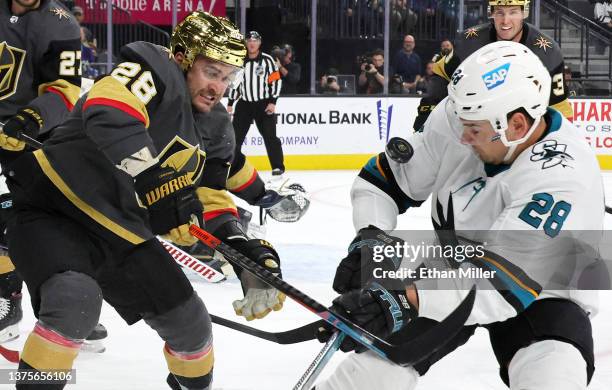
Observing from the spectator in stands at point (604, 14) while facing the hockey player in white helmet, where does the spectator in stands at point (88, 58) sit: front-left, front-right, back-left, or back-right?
front-right

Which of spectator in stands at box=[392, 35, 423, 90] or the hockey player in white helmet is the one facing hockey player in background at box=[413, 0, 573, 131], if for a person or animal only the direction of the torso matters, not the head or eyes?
the spectator in stands

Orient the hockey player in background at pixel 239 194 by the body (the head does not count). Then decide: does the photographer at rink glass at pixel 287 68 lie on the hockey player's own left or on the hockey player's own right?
on the hockey player's own left

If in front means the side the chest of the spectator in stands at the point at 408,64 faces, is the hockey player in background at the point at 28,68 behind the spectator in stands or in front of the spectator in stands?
in front

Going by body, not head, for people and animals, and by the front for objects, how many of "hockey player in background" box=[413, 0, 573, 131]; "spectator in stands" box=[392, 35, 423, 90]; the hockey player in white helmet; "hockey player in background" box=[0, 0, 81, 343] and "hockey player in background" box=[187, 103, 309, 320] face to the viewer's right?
1

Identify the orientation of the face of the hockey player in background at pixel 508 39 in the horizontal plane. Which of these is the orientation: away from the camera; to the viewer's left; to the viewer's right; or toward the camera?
toward the camera

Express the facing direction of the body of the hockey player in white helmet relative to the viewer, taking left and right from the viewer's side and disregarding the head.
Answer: facing the viewer and to the left of the viewer

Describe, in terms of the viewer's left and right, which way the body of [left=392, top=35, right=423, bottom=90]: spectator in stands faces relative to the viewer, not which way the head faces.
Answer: facing the viewer

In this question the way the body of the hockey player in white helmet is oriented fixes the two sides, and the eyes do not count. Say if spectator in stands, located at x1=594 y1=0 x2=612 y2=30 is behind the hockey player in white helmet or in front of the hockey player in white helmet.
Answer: behind

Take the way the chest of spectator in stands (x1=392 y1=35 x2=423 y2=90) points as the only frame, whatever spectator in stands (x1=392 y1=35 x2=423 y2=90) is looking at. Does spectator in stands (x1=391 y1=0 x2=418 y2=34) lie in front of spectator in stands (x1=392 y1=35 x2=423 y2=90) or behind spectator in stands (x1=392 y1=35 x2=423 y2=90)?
behind
